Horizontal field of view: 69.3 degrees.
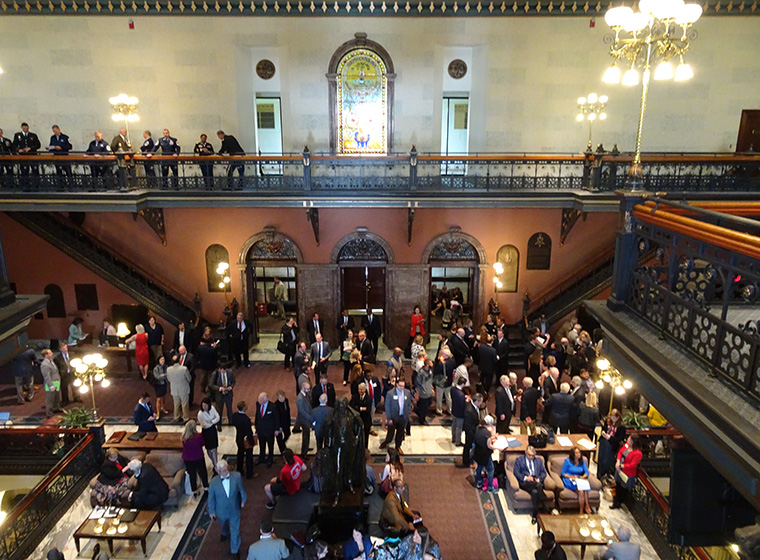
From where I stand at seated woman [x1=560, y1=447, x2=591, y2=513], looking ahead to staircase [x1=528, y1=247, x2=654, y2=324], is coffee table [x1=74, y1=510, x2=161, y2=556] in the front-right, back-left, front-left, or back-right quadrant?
back-left

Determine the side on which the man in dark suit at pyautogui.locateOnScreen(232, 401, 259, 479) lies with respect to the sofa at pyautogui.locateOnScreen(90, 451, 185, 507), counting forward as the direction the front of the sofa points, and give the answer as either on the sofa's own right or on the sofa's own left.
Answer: on the sofa's own left

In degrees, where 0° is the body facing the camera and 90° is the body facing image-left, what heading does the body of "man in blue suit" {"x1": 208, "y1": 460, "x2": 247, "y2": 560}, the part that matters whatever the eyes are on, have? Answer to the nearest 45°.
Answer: approximately 0°

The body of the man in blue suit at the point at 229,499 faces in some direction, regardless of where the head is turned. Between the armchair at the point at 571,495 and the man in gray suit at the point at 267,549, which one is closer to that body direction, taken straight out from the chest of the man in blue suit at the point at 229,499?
the man in gray suit

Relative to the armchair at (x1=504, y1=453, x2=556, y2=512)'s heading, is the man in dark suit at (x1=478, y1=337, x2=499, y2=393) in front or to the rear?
to the rear

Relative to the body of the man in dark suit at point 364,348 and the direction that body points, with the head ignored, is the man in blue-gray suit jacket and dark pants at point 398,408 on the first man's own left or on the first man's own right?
on the first man's own left

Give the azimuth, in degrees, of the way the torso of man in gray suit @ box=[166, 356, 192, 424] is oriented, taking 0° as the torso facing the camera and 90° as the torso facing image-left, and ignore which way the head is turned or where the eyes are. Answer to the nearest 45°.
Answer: approximately 180°

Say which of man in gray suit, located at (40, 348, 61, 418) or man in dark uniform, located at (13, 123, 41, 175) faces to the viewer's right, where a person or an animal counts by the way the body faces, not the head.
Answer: the man in gray suit

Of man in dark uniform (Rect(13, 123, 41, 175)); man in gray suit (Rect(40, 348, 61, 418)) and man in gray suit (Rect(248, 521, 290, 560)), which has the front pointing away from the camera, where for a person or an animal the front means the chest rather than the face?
man in gray suit (Rect(248, 521, 290, 560))

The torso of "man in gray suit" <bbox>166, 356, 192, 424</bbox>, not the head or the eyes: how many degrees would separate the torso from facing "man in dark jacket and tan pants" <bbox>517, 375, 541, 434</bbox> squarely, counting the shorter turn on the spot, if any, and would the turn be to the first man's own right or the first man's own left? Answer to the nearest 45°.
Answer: approximately 135° to the first man's own right

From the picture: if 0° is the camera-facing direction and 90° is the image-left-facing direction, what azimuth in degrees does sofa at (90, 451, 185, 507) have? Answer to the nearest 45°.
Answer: approximately 0°
